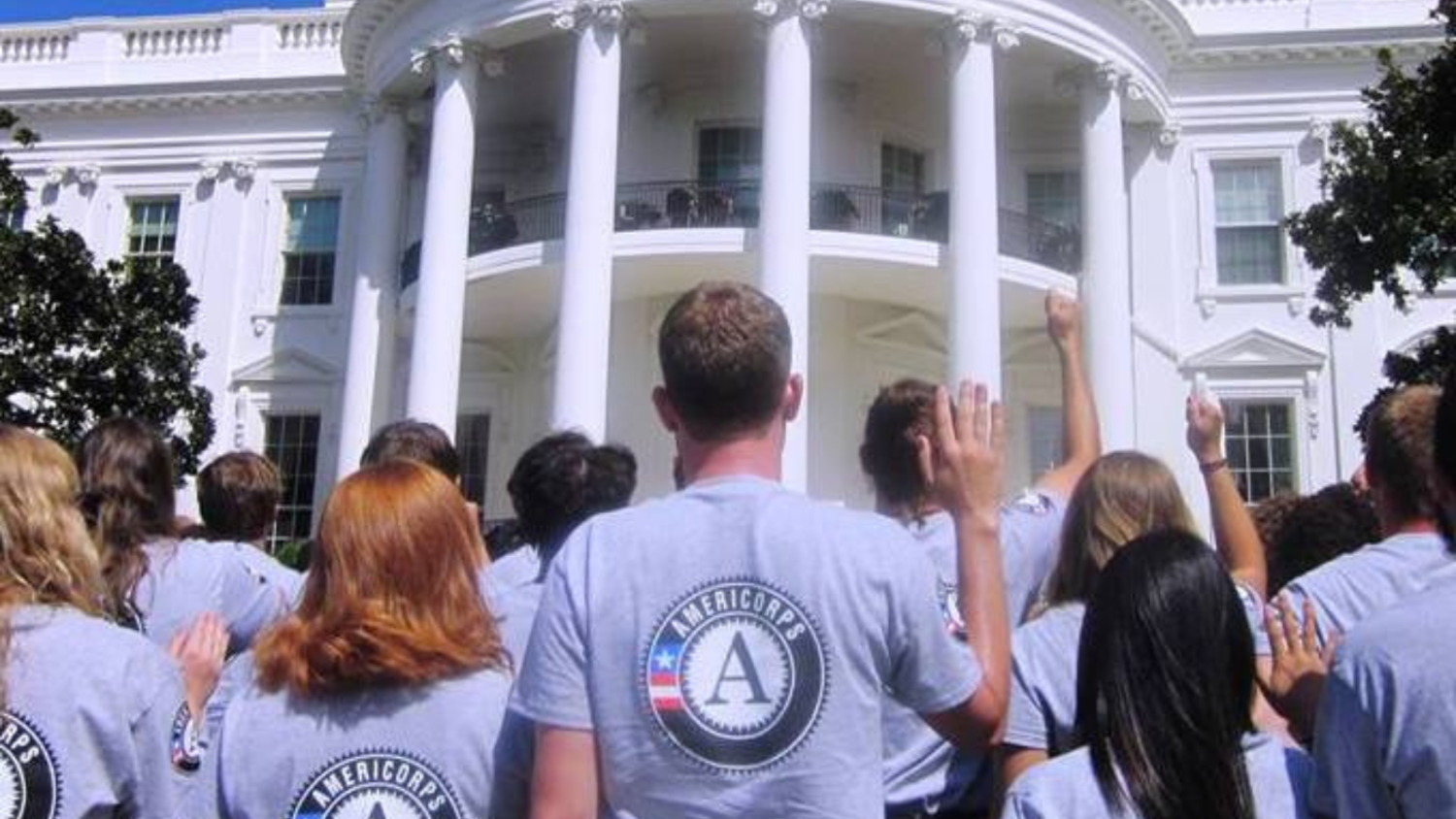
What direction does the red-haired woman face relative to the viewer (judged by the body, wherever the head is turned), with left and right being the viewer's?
facing away from the viewer

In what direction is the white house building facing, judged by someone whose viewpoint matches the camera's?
facing the viewer

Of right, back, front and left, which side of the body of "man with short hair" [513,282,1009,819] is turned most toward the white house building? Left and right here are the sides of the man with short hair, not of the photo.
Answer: front

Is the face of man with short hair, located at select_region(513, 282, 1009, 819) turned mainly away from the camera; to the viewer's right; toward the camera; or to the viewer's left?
away from the camera

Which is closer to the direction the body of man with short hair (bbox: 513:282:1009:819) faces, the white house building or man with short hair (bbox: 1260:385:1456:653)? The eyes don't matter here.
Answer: the white house building

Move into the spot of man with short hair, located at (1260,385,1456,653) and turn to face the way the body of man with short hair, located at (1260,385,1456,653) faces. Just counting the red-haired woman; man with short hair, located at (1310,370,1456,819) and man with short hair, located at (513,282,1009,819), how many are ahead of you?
0

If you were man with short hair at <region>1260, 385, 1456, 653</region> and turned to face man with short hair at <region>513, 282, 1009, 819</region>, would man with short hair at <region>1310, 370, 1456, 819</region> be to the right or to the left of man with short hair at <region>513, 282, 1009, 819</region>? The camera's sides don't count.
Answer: left

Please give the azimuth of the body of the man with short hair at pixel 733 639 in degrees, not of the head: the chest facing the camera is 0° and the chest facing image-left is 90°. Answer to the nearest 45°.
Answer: approximately 180°

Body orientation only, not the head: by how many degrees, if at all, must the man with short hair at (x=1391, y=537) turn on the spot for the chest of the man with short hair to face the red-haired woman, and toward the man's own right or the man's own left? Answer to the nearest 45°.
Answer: approximately 135° to the man's own left

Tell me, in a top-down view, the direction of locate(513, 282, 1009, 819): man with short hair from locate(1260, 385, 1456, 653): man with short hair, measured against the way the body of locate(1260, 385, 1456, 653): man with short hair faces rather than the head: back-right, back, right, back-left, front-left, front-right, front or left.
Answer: back-left

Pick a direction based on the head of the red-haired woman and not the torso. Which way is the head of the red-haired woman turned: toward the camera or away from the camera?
away from the camera

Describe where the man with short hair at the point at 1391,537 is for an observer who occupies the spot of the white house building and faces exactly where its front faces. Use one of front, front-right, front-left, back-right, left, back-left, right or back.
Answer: front

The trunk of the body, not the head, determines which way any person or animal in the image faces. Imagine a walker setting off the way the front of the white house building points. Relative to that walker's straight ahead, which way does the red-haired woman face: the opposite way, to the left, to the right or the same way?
the opposite way

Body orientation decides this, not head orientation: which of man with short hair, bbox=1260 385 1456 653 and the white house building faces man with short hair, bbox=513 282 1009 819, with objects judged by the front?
the white house building

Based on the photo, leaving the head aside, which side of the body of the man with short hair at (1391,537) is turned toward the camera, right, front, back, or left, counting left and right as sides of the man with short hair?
back

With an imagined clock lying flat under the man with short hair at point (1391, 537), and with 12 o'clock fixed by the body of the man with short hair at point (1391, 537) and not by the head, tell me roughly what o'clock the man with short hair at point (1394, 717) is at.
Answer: the man with short hair at point (1394, 717) is roughly at 6 o'clock from the man with short hair at point (1391, 537).

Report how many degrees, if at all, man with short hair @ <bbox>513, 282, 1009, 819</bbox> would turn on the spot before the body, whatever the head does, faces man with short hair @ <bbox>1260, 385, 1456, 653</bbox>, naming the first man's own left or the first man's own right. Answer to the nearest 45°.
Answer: approximately 45° to the first man's own right
